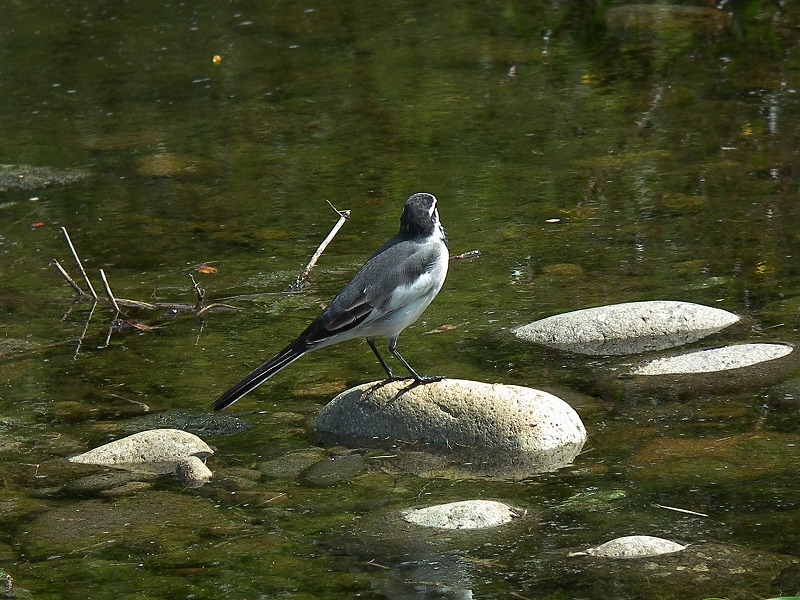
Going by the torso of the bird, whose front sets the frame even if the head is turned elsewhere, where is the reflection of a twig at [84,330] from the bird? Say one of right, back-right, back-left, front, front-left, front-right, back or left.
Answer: back-left

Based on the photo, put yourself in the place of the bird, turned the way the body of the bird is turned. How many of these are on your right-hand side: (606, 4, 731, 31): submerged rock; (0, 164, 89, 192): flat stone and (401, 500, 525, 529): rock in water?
1

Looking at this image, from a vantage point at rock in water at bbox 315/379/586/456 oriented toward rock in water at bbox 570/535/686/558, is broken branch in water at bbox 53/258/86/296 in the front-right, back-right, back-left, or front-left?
back-right

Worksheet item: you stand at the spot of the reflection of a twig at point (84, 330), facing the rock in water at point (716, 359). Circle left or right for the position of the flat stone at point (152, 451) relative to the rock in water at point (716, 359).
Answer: right

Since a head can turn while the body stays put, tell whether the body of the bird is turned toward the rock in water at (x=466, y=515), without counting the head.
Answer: no

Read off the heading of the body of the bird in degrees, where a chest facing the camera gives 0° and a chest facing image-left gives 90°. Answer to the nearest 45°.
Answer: approximately 270°

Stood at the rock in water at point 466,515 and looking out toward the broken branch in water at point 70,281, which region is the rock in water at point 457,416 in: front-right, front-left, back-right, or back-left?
front-right

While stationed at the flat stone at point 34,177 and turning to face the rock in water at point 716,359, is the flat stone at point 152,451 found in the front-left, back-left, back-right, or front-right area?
front-right

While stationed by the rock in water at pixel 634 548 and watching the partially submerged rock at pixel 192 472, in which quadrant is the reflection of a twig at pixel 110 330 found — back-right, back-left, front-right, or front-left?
front-right

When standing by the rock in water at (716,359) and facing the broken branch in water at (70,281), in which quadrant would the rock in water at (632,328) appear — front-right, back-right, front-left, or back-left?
front-right

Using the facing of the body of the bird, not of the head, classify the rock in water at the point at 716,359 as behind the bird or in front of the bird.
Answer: in front

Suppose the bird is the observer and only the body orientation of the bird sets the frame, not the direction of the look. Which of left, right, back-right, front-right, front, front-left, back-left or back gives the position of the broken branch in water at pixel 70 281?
back-left

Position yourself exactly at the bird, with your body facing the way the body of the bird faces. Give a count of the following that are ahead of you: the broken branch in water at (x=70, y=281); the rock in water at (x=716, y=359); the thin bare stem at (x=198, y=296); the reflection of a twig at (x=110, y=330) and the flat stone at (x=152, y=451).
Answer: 1

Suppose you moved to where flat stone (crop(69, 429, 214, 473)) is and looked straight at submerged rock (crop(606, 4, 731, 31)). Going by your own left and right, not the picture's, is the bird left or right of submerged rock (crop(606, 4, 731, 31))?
right

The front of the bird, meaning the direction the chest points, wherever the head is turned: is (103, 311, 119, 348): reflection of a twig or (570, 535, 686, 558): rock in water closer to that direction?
the rock in water

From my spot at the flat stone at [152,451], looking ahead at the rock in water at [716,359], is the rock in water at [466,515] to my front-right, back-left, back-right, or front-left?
front-right

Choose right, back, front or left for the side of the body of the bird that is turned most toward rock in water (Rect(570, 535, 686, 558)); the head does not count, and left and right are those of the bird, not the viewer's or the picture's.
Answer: right
